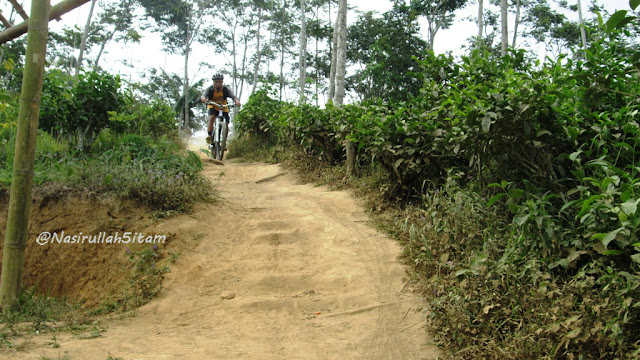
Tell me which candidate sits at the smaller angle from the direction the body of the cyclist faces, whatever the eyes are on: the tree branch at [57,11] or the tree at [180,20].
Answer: the tree branch

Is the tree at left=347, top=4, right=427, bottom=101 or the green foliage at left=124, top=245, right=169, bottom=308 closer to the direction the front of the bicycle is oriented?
the green foliage

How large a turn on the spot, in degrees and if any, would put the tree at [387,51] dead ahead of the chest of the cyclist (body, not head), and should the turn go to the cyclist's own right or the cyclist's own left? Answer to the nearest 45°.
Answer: approximately 135° to the cyclist's own left

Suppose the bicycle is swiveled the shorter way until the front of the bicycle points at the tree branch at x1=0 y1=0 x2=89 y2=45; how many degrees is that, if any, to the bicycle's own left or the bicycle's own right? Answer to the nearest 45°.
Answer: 0° — it already faces it

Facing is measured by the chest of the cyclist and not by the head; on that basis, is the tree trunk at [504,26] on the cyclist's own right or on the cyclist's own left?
on the cyclist's own left

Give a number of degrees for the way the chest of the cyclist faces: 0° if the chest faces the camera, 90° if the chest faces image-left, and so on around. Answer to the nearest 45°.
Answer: approximately 0°

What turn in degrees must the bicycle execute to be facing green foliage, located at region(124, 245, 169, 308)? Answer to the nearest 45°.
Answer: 0° — it already faces it
